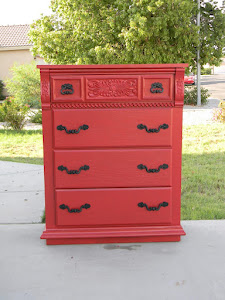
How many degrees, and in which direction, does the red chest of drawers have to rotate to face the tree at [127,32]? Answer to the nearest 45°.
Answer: approximately 180°

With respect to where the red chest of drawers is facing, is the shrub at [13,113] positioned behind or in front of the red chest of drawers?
behind

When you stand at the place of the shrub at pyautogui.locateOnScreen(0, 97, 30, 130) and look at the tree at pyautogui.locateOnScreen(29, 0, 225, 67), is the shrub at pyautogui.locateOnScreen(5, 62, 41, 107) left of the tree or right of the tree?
left

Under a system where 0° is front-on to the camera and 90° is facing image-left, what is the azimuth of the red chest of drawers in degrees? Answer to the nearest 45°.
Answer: approximately 0°

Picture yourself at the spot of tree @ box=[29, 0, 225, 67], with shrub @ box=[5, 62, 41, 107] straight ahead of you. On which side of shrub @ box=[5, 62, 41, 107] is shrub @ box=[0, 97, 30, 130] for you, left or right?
left

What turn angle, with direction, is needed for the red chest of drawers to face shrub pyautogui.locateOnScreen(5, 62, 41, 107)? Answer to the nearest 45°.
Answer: approximately 180°
